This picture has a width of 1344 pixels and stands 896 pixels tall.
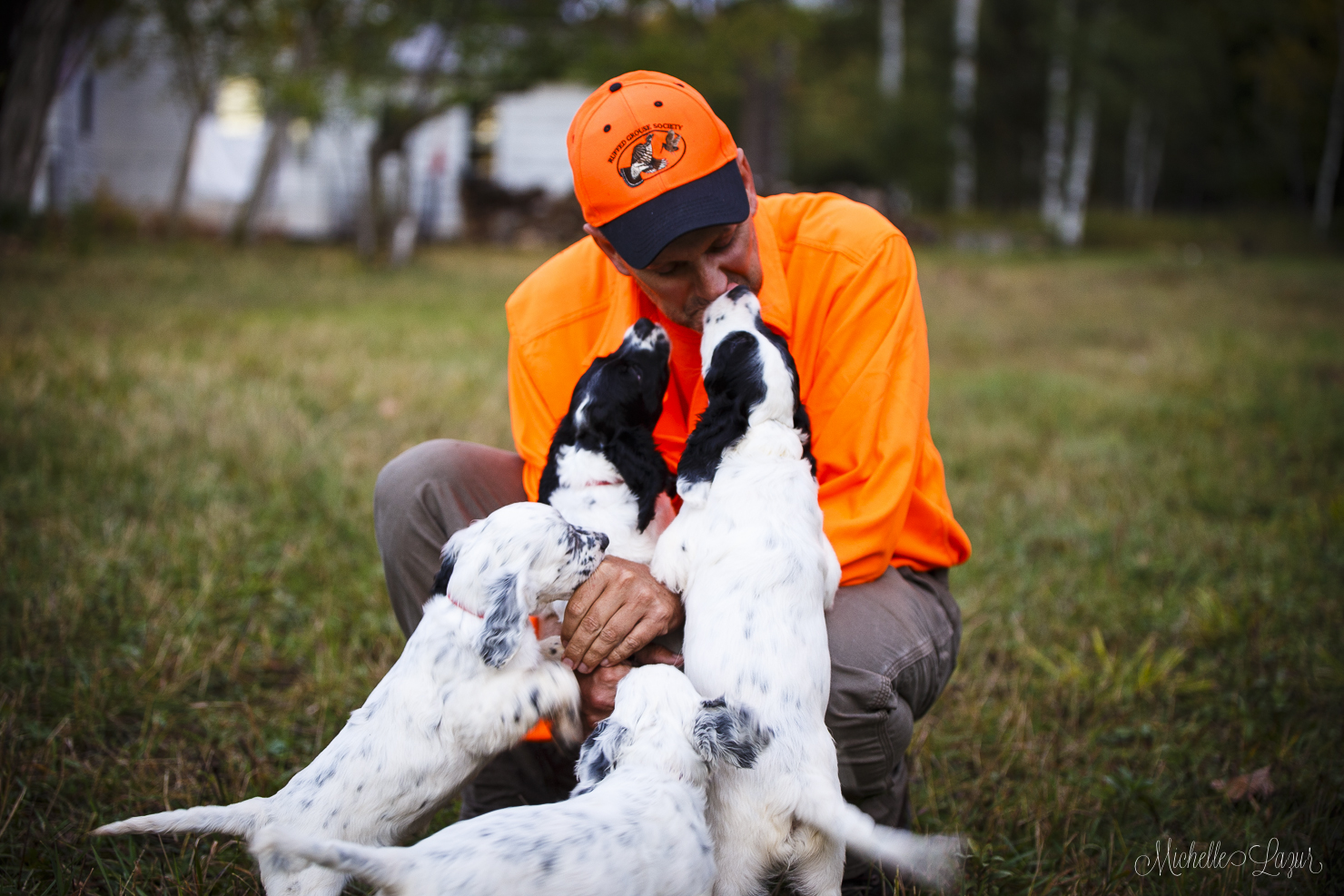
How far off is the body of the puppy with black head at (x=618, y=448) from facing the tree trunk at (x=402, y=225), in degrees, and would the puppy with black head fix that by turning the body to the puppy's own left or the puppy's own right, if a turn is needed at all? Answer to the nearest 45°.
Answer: approximately 45° to the puppy's own left

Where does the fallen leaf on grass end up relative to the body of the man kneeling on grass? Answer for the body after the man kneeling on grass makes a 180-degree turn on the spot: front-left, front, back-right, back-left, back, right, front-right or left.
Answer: right

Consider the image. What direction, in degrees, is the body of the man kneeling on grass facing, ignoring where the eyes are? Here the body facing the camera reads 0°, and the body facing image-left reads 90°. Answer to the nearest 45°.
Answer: approximately 0°

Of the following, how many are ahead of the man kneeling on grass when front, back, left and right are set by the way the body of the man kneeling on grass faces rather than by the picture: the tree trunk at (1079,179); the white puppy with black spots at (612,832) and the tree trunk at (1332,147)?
1

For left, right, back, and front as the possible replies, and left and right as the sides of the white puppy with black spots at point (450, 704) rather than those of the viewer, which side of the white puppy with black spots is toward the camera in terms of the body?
right

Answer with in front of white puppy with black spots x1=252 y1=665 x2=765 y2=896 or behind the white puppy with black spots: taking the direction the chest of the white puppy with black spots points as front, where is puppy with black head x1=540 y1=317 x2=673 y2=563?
in front

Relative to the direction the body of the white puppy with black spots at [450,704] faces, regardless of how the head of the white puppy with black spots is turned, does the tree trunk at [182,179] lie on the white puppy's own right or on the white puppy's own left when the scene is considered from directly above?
on the white puppy's own left

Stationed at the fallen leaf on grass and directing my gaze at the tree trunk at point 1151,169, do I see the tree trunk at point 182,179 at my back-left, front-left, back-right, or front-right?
front-left

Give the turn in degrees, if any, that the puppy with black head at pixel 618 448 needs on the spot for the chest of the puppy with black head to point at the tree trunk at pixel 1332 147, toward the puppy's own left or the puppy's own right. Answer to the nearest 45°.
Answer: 0° — it already faces it

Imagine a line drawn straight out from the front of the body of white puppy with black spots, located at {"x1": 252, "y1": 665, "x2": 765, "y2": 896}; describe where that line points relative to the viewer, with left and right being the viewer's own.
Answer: facing away from the viewer and to the right of the viewer

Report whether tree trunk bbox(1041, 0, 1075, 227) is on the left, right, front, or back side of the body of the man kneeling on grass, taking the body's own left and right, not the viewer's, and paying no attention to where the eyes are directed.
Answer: back

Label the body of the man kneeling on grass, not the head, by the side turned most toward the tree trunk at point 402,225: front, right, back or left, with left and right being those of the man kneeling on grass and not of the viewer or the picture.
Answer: back

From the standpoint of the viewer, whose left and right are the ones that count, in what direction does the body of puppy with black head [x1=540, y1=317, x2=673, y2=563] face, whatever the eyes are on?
facing away from the viewer and to the right of the viewer
